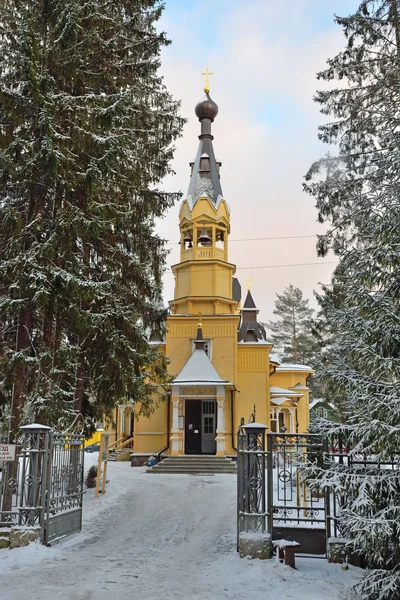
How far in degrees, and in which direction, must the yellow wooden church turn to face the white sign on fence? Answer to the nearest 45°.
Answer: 0° — it already faces it

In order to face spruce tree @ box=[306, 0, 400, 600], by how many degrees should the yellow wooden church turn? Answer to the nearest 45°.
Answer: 0° — it already faces it

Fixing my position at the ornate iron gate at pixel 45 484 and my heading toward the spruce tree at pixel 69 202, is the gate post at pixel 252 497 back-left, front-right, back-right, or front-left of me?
back-right

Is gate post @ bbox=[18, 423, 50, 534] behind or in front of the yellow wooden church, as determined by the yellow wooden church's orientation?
in front

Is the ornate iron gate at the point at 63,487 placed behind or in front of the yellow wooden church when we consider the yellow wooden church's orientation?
in front

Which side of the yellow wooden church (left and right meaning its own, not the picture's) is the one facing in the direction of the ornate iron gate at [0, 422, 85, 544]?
front

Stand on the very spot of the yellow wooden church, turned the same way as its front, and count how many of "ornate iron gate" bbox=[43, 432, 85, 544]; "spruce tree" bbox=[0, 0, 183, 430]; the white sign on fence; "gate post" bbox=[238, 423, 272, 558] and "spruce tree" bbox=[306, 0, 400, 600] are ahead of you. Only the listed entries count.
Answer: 5

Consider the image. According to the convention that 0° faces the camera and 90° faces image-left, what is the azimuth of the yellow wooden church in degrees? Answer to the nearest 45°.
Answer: approximately 0°

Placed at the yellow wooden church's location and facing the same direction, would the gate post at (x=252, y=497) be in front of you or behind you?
in front
